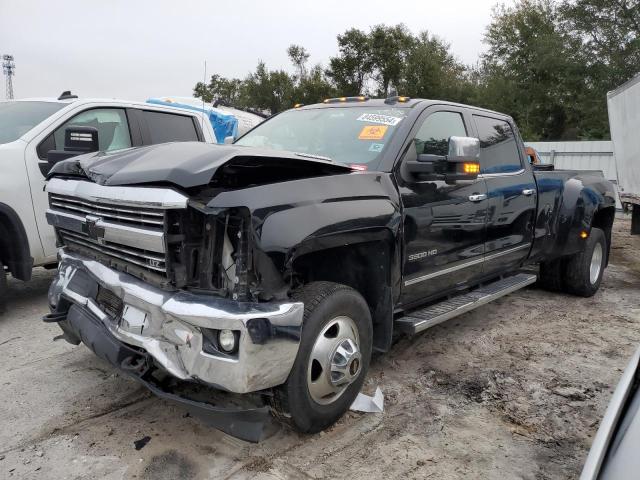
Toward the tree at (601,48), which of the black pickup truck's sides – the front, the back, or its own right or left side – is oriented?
back

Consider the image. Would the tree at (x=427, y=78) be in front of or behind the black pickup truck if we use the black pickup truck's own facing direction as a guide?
behind

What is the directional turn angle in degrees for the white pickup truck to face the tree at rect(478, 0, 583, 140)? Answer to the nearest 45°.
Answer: approximately 180°

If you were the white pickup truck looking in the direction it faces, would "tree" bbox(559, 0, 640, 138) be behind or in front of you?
behind

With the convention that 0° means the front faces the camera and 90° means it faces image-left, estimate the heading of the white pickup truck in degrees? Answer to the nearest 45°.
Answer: approximately 45°

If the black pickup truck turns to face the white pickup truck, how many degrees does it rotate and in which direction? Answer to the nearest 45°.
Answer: approximately 90° to its right

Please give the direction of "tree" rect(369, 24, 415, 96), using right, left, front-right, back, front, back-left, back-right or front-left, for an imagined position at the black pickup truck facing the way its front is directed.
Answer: back-right

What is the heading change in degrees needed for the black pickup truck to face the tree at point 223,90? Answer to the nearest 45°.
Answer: approximately 135° to its right

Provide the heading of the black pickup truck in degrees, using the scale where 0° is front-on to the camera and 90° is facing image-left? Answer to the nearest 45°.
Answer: approximately 45°

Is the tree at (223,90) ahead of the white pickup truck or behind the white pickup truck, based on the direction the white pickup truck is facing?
behind

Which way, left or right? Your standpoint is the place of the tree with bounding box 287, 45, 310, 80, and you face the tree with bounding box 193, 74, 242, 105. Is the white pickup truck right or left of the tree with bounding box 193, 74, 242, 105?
left
